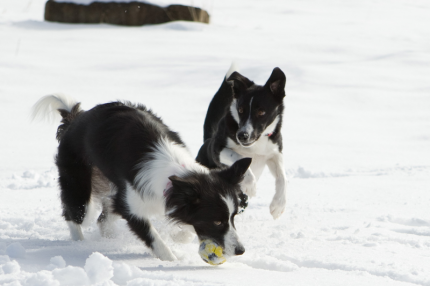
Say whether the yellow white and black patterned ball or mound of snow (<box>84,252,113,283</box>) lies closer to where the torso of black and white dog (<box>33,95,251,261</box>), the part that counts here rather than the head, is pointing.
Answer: the yellow white and black patterned ball

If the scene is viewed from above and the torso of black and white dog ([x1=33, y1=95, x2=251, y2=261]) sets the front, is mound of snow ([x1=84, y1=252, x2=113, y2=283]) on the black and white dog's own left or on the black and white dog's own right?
on the black and white dog's own right

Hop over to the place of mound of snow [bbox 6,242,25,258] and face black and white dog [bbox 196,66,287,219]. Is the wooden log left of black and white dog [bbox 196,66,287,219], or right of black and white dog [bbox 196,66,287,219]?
left

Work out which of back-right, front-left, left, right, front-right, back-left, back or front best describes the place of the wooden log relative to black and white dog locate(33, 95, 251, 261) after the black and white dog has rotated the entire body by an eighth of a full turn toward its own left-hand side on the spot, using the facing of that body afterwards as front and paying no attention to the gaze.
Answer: left

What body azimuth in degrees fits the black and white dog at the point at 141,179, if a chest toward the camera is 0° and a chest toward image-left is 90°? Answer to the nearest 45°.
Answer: approximately 315°

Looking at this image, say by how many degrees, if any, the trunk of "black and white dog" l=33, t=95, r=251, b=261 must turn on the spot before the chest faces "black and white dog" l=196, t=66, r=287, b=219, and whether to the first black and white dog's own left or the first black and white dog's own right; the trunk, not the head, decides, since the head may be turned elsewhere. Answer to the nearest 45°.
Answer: approximately 90° to the first black and white dog's own left
